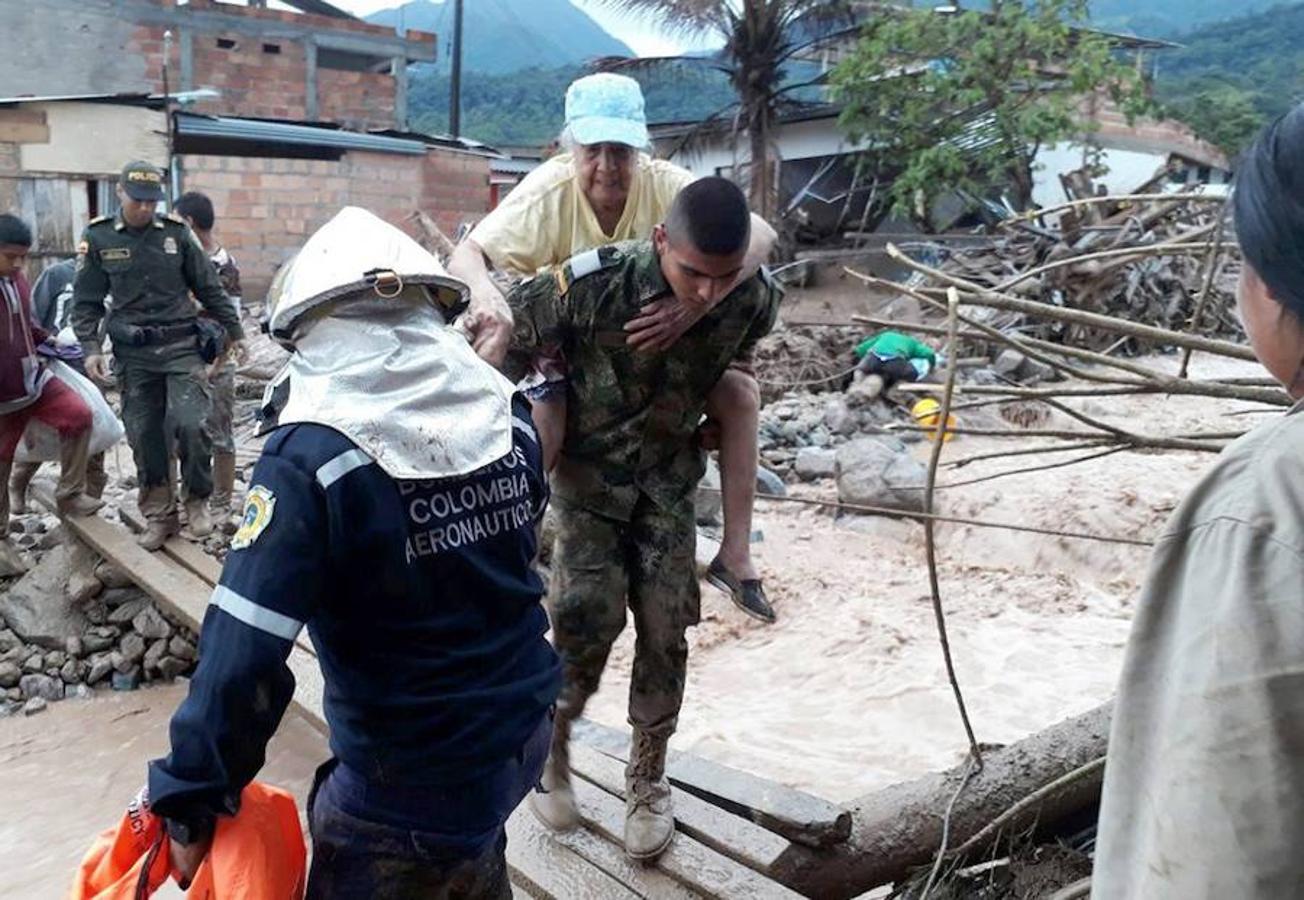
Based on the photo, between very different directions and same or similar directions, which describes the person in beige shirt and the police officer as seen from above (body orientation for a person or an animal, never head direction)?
very different directions

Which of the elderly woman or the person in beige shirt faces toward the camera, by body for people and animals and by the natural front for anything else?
the elderly woman

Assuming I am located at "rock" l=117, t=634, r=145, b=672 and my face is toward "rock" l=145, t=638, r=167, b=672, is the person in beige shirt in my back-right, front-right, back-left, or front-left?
front-right

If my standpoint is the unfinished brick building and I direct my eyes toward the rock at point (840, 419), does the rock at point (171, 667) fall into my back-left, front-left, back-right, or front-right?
front-right

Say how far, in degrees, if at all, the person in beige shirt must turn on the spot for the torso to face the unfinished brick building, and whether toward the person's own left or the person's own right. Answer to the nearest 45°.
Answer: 0° — they already face it

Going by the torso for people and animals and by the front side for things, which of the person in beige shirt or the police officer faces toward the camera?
the police officer

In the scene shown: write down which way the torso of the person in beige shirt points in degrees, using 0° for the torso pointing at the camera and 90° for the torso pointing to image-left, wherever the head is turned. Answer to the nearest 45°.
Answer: approximately 135°

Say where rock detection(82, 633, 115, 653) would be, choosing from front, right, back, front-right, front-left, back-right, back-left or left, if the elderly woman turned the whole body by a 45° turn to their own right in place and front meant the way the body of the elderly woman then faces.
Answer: right

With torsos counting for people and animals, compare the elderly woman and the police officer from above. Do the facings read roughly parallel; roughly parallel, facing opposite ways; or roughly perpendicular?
roughly parallel

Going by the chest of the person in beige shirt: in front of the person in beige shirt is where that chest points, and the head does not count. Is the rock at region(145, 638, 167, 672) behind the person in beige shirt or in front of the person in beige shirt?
in front

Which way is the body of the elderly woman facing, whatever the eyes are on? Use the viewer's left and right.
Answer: facing the viewer

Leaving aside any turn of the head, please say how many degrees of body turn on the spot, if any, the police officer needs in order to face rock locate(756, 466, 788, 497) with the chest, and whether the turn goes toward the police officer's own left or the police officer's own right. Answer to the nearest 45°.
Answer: approximately 90° to the police officer's own left

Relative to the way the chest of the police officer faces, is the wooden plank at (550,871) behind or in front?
in front

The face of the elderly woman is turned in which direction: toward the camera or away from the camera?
toward the camera

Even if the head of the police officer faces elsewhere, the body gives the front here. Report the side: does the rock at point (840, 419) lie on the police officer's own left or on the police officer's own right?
on the police officer's own left
